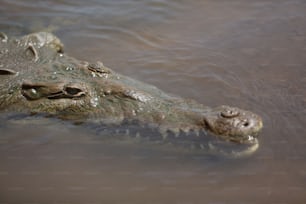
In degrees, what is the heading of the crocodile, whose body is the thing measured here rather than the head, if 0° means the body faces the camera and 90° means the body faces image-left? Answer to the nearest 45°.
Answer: approximately 315°
